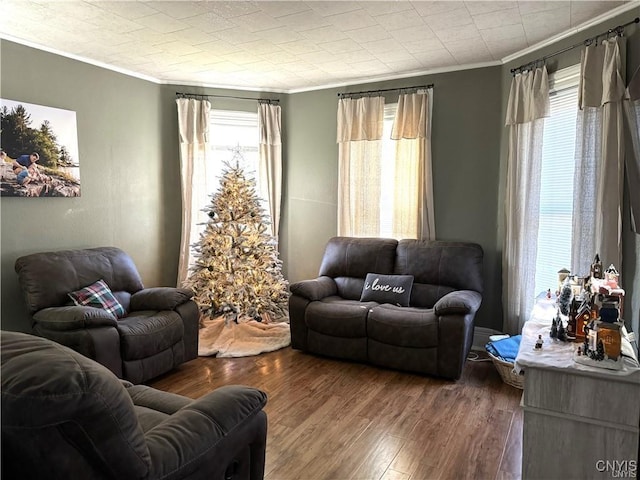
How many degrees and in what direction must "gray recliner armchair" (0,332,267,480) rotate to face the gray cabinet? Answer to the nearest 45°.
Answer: approximately 45° to its right

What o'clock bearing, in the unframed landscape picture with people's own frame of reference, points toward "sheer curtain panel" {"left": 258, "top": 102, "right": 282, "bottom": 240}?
The sheer curtain panel is roughly at 10 o'clock from the unframed landscape picture with people.

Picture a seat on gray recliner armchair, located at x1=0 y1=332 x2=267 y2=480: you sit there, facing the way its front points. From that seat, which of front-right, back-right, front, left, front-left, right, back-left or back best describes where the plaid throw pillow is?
front-left

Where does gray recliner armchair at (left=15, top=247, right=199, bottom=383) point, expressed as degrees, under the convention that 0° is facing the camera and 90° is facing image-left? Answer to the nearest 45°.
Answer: approximately 315°

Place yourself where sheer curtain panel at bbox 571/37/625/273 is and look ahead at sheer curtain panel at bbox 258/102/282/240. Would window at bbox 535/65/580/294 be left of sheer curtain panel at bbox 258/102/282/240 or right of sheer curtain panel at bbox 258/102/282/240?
right

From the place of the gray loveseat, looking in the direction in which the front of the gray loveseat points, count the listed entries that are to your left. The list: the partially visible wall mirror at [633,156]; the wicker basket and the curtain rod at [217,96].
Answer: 2

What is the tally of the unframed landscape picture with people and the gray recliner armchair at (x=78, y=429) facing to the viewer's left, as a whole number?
0

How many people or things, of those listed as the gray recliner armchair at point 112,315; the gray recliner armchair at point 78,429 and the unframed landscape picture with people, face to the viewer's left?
0

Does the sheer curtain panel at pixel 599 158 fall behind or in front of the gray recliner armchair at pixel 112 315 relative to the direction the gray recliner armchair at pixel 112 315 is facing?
in front

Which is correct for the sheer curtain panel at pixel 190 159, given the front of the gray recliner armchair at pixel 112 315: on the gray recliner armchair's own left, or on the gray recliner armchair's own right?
on the gray recliner armchair's own left

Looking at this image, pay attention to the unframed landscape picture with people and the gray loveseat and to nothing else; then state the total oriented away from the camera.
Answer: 0

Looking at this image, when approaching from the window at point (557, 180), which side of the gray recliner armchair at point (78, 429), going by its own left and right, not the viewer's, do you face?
front

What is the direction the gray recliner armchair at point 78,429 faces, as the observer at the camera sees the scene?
facing away from the viewer and to the right of the viewer

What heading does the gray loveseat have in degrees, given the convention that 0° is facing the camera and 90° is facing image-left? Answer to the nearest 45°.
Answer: approximately 45°

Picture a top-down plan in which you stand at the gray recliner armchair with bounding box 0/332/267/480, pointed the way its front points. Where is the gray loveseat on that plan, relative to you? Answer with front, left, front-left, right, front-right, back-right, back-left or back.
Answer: front

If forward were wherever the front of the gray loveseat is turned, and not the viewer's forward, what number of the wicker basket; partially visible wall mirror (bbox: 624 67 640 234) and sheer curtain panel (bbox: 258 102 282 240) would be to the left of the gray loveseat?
2

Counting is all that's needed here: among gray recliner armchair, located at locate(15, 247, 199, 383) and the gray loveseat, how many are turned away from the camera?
0

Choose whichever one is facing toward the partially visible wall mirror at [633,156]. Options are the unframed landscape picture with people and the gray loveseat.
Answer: the unframed landscape picture with people
